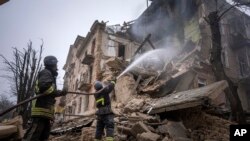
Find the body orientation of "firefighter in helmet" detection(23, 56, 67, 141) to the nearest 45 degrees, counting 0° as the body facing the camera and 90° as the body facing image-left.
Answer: approximately 270°

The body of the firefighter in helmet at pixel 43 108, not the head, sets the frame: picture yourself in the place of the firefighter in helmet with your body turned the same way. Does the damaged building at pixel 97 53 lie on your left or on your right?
on your left

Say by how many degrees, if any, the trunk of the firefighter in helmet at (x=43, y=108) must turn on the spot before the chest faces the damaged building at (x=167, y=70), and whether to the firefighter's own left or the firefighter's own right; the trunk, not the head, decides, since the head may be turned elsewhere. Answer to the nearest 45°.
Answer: approximately 45° to the firefighter's own left
